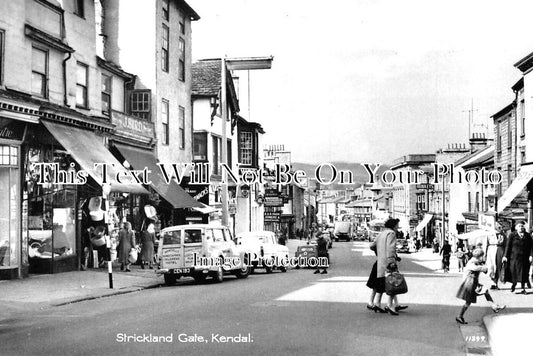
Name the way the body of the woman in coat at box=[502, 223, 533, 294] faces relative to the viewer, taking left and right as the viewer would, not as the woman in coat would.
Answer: facing the viewer

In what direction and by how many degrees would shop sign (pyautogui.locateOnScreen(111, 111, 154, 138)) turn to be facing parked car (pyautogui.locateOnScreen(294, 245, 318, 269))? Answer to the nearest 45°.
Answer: approximately 45° to its left

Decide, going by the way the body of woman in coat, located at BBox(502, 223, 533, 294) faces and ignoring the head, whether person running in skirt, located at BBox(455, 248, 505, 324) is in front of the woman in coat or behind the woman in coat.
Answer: in front

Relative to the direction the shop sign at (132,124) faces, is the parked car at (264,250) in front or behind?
in front

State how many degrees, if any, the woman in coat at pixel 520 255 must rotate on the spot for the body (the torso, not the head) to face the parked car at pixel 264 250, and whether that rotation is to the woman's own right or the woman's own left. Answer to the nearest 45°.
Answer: approximately 135° to the woman's own right

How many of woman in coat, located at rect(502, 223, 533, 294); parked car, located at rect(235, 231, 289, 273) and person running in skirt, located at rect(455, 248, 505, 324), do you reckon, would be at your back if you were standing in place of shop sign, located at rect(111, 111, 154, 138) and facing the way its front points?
0

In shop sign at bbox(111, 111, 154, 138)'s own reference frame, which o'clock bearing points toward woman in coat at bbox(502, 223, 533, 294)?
The woman in coat is roughly at 12 o'clock from the shop sign.

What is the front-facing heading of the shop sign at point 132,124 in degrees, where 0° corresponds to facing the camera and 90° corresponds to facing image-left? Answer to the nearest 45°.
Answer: approximately 315°

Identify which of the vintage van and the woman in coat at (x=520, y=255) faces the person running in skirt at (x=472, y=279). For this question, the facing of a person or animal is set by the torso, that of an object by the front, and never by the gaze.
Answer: the woman in coat

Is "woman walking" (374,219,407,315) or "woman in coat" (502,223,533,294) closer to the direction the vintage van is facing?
the woman in coat

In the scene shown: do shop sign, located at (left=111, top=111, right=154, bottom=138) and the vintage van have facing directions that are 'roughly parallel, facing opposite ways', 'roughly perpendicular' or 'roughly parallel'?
roughly perpendicular
